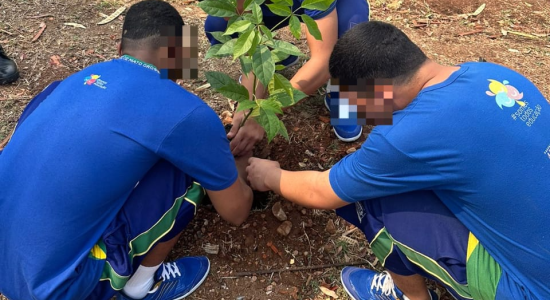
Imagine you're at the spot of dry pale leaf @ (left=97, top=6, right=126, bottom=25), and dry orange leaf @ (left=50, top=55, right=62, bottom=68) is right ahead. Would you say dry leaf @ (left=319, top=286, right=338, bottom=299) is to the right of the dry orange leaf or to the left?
left

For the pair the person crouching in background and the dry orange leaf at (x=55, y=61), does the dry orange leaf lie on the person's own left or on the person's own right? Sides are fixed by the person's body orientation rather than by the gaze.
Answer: on the person's own right

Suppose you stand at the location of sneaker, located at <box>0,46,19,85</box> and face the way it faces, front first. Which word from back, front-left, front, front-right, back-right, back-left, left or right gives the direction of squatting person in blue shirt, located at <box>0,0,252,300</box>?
right

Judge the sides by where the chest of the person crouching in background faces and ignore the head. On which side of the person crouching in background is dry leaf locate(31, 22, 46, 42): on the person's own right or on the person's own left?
on the person's own right

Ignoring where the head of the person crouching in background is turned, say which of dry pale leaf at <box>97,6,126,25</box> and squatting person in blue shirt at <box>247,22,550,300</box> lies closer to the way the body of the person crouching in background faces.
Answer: the squatting person in blue shirt

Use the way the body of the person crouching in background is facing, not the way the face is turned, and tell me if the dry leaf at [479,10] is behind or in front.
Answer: behind

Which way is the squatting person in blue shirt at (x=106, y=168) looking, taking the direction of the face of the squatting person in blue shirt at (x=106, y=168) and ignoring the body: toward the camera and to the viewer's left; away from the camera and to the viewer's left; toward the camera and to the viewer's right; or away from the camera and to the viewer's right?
away from the camera and to the viewer's right

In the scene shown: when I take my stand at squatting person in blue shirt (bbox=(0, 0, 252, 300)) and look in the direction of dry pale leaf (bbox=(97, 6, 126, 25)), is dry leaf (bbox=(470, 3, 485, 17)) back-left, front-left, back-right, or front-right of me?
front-right

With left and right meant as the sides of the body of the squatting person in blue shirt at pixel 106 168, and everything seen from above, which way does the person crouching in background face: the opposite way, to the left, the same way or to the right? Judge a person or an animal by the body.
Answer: the opposite way

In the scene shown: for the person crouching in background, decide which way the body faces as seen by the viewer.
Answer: toward the camera

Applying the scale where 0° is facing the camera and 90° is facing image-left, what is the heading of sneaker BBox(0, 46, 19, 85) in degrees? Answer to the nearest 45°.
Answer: approximately 270°

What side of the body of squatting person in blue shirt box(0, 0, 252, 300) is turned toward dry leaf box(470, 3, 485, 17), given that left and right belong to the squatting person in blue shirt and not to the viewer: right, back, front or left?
front

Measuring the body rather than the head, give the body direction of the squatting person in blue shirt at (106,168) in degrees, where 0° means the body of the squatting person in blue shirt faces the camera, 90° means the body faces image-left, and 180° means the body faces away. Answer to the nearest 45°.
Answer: approximately 225°
